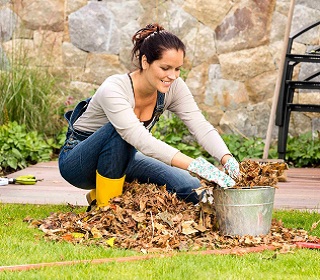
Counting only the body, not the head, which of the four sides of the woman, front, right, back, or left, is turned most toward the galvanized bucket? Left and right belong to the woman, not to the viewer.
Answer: front

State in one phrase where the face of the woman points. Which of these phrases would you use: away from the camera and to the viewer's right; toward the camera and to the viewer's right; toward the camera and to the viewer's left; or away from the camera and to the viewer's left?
toward the camera and to the viewer's right

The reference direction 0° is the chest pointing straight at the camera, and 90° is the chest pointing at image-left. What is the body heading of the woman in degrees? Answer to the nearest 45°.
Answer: approximately 315°

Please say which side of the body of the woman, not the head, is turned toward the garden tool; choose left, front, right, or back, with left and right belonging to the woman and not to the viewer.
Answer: back

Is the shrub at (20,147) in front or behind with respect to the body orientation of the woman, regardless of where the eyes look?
behind

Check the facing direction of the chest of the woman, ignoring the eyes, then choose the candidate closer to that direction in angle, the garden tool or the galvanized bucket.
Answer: the galvanized bucket
